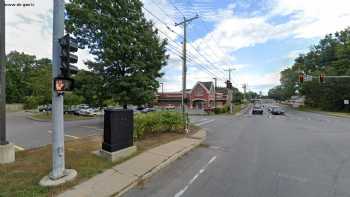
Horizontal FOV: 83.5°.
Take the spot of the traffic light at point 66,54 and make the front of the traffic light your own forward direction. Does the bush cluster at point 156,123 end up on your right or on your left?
on your left

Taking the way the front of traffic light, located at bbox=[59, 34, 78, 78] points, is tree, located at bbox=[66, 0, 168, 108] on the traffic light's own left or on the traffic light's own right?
on the traffic light's own left
